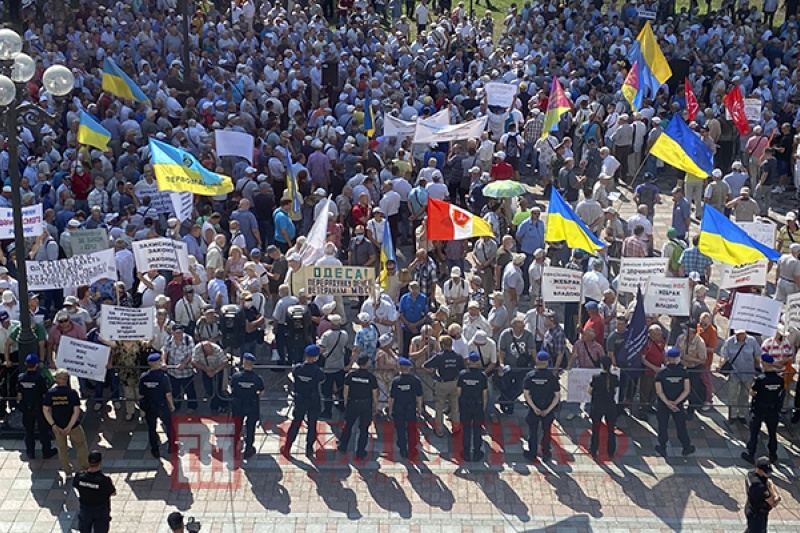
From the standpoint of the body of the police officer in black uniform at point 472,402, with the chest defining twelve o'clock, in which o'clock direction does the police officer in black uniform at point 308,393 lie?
the police officer in black uniform at point 308,393 is roughly at 9 o'clock from the police officer in black uniform at point 472,402.

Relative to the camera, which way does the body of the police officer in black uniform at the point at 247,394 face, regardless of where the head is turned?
away from the camera

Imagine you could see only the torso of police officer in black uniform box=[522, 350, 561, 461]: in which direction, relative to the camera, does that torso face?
away from the camera

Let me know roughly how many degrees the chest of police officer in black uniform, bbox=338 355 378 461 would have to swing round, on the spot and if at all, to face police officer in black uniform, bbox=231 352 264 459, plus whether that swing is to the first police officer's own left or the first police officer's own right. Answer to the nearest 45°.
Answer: approximately 90° to the first police officer's own left

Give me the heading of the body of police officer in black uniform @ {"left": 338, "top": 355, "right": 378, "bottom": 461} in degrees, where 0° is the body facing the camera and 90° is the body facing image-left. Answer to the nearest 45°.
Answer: approximately 180°

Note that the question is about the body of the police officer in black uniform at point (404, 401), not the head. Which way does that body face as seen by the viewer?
away from the camera

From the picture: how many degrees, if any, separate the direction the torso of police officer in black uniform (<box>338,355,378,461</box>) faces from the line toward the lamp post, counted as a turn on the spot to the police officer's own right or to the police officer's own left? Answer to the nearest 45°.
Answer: approximately 90° to the police officer's own left

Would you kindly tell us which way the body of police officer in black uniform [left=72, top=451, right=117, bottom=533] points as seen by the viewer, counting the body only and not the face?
away from the camera
